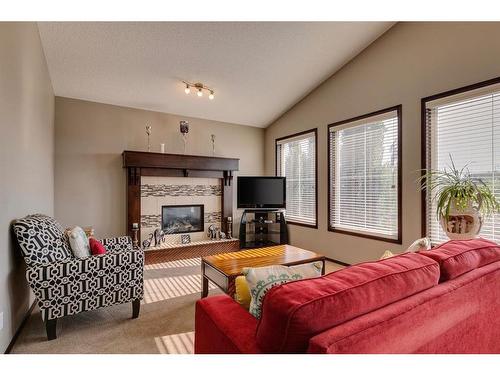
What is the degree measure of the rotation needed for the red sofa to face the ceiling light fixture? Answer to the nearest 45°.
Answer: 0° — it already faces it

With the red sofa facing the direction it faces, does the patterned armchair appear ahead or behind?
ahead

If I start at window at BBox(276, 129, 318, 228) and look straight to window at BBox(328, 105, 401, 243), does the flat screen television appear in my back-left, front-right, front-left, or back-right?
back-right

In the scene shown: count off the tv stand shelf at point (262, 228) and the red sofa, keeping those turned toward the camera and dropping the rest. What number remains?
1

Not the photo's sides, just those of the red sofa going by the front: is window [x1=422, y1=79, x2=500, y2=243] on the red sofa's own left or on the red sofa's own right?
on the red sofa's own right

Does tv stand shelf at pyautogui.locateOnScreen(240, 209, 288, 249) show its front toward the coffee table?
yes

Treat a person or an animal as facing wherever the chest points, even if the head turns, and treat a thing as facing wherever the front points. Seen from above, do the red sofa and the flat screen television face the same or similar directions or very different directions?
very different directions

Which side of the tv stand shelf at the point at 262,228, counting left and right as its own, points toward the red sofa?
front

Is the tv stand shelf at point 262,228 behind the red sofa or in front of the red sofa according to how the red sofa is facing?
in front

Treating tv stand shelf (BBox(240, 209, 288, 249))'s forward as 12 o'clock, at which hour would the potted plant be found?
The potted plant is roughly at 11 o'clock from the tv stand shelf.

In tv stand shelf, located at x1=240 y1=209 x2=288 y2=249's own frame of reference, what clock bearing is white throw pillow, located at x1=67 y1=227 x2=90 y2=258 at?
The white throw pillow is roughly at 1 o'clock from the tv stand shelf.

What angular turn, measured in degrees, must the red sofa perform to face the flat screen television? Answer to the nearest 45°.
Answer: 0° — it already faces it

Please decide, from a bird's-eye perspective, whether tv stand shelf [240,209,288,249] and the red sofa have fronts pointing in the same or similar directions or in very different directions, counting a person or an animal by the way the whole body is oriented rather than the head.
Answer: very different directions

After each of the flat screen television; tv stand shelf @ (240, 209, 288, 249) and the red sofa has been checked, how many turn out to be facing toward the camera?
2

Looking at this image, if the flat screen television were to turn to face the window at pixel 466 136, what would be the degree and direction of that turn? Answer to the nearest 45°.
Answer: approximately 45° to its left

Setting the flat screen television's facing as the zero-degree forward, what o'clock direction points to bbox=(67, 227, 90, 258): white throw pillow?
The white throw pillow is roughly at 1 o'clock from the flat screen television.

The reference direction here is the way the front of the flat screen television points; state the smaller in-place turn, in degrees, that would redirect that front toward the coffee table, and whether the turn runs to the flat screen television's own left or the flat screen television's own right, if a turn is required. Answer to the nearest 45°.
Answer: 0° — it already faces it

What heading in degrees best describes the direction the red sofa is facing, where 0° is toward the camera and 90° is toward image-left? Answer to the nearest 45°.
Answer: approximately 135°
